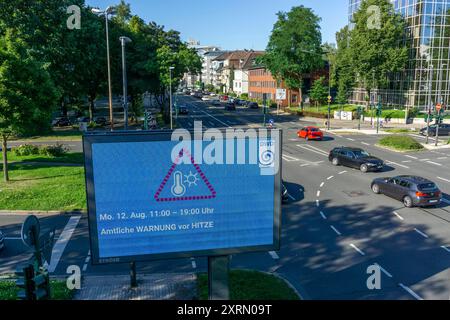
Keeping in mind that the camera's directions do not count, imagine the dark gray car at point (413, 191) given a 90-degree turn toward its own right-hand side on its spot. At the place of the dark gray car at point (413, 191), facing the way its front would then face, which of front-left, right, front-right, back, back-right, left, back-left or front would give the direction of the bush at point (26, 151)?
back-left

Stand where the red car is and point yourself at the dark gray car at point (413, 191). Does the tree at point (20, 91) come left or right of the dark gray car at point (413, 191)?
right

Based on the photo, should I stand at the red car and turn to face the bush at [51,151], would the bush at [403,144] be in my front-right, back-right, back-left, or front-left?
back-left

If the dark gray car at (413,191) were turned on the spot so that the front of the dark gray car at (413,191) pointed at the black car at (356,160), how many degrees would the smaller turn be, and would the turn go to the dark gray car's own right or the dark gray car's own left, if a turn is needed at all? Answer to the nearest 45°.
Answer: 0° — it already faces it

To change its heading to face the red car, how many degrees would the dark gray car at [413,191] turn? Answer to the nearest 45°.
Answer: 0° — it already faces it

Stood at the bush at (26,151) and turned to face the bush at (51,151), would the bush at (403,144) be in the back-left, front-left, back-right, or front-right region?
front-left

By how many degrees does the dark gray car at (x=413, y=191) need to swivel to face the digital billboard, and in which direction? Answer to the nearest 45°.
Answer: approximately 135° to its left
